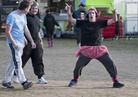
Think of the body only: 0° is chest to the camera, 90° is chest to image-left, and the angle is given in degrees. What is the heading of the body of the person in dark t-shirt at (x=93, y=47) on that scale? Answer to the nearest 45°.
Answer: approximately 0°
